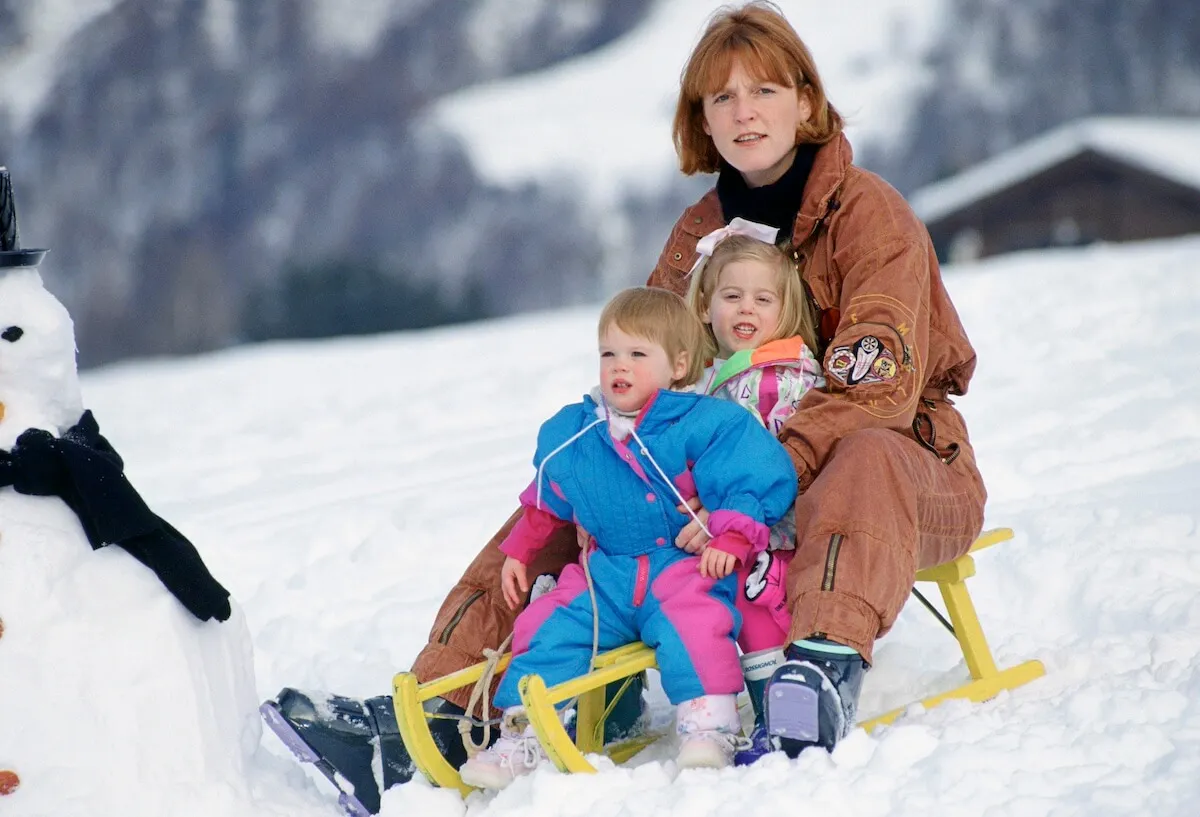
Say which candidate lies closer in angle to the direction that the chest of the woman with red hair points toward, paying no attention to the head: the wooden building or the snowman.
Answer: the snowman

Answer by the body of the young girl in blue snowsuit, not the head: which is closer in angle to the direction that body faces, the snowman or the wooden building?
the snowman

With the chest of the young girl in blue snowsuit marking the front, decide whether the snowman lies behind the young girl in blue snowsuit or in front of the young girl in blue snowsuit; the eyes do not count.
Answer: in front

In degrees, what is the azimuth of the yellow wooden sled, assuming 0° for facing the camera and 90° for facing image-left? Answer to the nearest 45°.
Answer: approximately 45°

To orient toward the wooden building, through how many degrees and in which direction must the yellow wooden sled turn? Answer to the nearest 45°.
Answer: approximately 135° to its right

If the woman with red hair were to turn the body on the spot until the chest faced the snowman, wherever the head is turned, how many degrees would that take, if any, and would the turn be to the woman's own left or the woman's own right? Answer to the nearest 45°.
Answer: approximately 45° to the woman's own right
